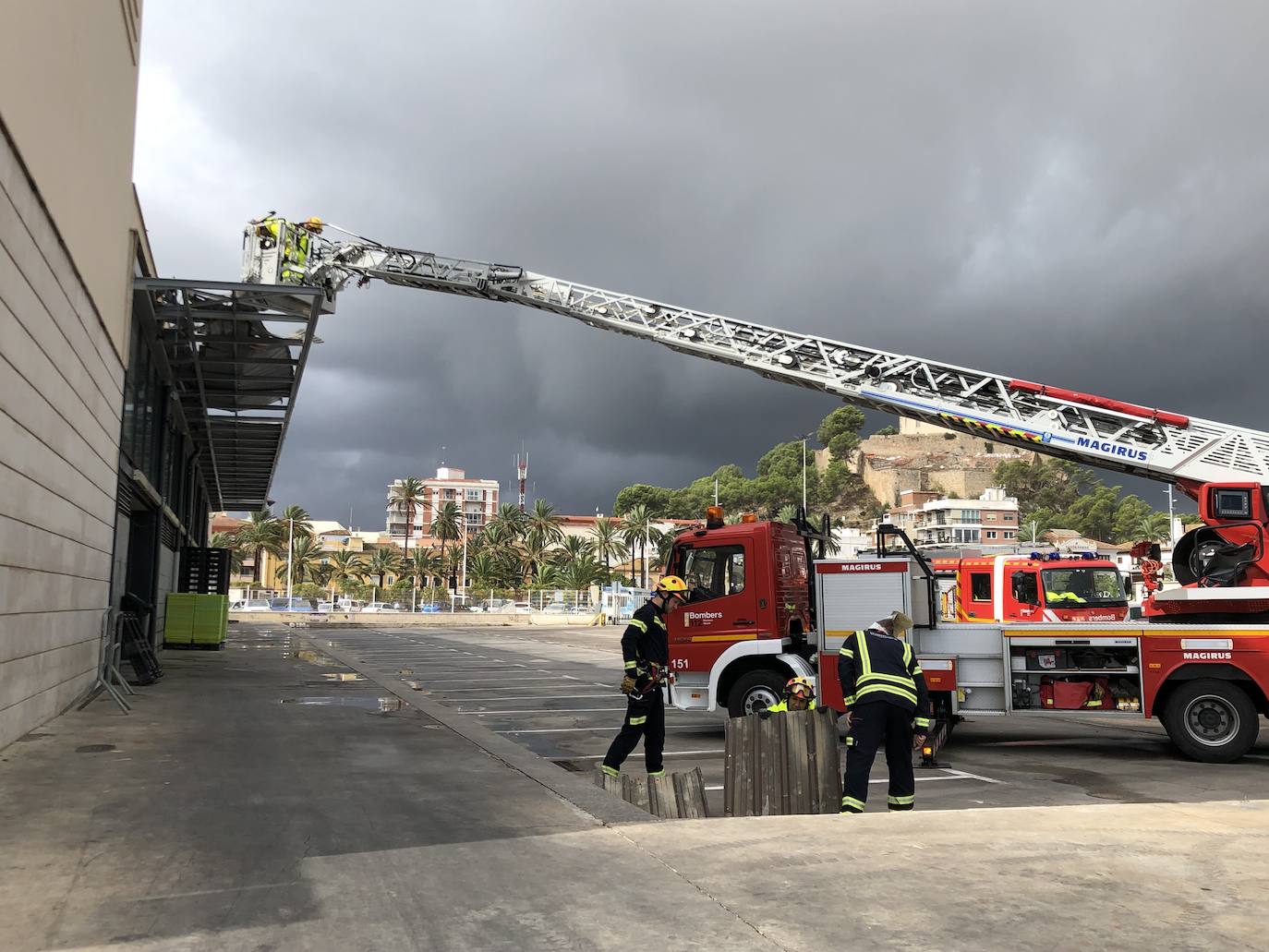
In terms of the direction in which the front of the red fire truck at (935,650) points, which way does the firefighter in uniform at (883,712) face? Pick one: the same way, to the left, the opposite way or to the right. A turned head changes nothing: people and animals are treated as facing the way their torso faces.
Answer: to the right

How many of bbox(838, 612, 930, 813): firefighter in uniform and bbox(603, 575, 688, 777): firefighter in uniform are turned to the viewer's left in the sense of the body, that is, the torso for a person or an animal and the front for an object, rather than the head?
0

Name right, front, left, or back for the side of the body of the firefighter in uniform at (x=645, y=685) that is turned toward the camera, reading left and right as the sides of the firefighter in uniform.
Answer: right

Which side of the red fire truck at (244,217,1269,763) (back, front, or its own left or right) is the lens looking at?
left

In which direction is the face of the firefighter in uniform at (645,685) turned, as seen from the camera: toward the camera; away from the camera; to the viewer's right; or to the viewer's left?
to the viewer's right

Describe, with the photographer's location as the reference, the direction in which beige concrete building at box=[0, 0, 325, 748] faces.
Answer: facing to the right of the viewer

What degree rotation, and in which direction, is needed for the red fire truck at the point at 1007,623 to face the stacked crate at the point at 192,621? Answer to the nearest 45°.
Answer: approximately 45° to its right

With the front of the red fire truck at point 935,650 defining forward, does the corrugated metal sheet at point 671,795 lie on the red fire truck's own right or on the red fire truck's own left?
on the red fire truck's own left

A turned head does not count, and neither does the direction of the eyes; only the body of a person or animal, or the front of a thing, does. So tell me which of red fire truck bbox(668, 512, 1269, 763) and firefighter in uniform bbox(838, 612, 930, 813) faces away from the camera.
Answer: the firefighter in uniform

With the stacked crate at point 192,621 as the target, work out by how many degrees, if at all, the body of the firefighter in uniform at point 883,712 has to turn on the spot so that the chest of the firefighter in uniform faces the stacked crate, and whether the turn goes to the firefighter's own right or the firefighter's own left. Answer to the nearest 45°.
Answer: approximately 45° to the firefighter's own left

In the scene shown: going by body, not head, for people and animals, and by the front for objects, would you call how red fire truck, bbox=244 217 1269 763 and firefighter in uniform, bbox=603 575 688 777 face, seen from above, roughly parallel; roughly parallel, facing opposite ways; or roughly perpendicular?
roughly parallel, facing opposite ways

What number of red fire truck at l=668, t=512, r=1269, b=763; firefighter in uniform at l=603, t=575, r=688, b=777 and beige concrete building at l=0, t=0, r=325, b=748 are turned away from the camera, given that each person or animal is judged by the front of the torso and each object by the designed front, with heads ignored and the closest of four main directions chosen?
0

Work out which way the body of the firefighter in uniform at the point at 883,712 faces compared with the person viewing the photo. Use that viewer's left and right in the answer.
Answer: facing away from the viewer

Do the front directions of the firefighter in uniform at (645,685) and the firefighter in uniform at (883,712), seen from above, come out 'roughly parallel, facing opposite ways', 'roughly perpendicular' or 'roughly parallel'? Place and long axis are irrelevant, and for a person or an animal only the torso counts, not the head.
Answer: roughly perpendicular

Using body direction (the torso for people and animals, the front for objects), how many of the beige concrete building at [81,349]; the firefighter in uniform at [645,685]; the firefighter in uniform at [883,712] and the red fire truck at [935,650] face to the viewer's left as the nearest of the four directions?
1

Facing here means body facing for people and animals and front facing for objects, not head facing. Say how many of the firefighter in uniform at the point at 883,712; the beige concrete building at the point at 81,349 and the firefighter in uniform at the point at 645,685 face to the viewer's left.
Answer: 0
